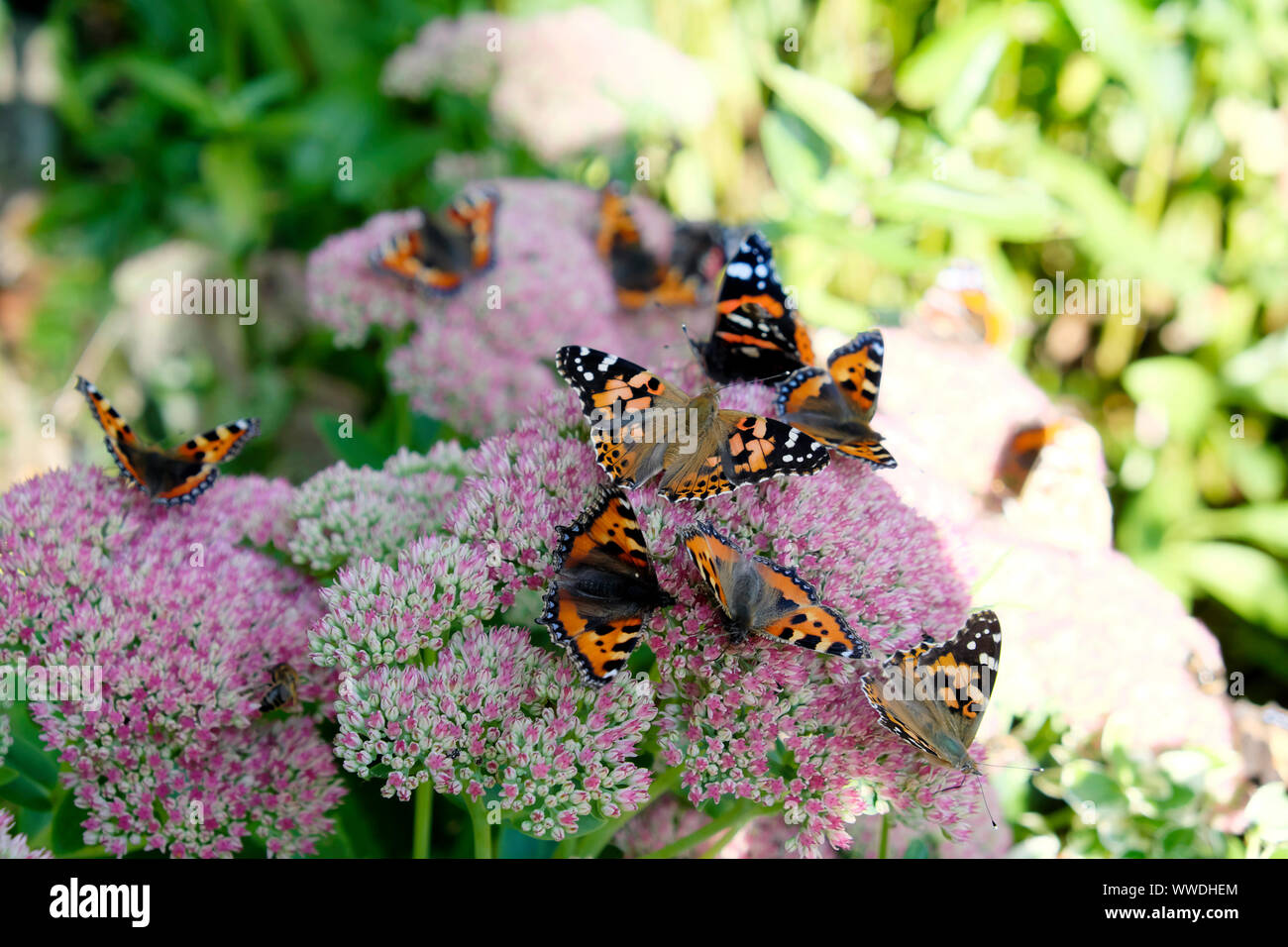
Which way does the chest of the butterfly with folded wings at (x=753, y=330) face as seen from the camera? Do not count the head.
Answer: to the viewer's left

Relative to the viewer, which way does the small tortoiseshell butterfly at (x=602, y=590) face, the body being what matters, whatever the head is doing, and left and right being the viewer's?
facing to the right of the viewer

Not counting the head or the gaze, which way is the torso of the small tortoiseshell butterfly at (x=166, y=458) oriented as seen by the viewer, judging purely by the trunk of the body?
away from the camera

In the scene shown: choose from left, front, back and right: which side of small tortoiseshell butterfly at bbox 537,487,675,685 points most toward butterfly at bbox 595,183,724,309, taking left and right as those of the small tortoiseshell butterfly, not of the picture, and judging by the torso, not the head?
left

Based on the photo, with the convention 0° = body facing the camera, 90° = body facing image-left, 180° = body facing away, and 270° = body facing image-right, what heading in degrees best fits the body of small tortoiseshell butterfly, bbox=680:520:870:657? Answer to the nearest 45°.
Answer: approximately 0°
